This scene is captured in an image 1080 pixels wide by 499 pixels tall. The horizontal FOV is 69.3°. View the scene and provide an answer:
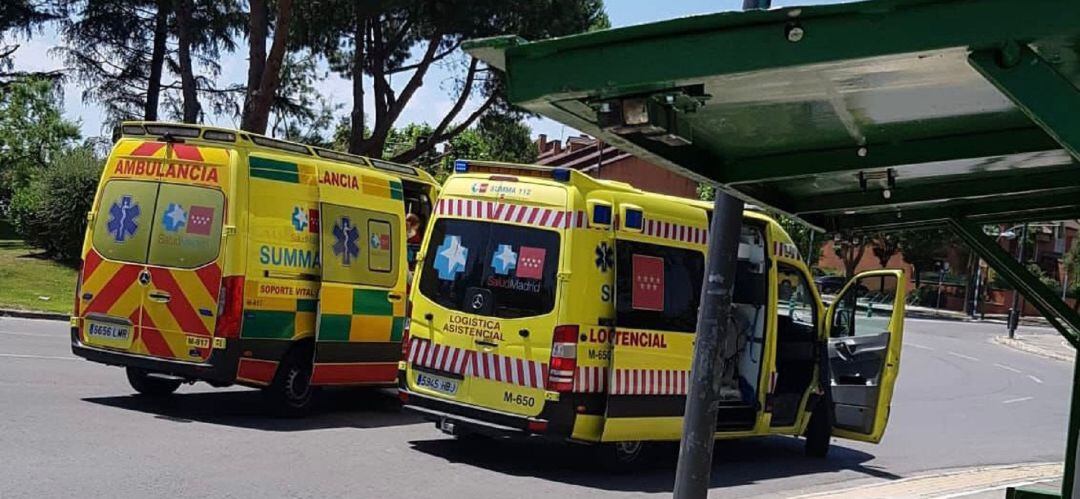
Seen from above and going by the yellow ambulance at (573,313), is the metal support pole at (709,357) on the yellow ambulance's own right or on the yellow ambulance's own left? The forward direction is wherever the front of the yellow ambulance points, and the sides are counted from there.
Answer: on the yellow ambulance's own right

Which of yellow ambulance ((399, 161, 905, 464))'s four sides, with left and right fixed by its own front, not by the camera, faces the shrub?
left

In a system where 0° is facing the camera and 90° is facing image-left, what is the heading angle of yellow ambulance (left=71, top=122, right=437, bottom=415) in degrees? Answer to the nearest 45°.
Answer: approximately 225°

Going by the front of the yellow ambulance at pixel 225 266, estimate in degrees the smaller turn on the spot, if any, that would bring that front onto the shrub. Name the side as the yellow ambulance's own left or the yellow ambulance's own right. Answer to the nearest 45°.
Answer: approximately 45° to the yellow ambulance's own left

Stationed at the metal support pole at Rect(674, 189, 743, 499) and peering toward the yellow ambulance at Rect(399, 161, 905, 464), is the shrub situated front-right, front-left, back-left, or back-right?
front-left

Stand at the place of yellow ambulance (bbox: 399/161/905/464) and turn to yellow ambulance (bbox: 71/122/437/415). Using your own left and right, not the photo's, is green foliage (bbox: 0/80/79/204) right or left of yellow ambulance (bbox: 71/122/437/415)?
right

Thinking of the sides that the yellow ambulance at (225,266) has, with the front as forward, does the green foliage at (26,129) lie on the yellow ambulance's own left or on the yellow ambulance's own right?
on the yellow ambulance's own left

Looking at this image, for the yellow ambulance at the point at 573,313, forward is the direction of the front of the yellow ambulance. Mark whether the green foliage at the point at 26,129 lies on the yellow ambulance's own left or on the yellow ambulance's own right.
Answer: on the yellow ambulance's own left

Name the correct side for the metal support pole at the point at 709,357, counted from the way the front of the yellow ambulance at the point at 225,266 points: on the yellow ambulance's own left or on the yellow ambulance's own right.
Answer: on the yellow ambulance's own right

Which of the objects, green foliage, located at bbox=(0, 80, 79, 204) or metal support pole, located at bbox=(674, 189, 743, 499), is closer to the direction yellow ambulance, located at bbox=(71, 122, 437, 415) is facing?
the green foliage

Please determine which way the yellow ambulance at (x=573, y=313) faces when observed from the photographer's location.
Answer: facing away from the viewer and to the right of the viewer

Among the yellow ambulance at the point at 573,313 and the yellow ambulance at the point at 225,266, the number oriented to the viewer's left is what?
0

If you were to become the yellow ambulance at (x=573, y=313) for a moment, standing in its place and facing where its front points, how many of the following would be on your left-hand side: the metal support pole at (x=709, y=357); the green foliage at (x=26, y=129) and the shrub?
2
